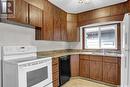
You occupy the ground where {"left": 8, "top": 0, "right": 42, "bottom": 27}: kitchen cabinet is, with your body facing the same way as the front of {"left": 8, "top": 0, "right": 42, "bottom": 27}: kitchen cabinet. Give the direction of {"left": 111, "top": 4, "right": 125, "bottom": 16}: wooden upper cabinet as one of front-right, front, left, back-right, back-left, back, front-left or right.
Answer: front-left

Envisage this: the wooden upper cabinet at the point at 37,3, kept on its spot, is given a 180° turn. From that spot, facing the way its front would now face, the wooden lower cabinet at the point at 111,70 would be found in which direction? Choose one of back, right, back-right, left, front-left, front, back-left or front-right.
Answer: back-right

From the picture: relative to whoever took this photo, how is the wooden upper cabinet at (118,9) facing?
facing the viewer and to the left of the viewer

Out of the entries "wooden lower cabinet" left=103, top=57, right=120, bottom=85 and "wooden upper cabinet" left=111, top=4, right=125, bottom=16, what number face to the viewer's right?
0

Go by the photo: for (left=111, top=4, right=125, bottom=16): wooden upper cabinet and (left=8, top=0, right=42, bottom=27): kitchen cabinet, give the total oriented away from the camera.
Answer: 0

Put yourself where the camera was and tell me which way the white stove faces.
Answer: facing the viewer and to the right of the viewer

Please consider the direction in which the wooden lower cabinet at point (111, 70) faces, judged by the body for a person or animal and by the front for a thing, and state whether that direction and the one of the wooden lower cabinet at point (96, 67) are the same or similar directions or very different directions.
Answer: same or similar directions
